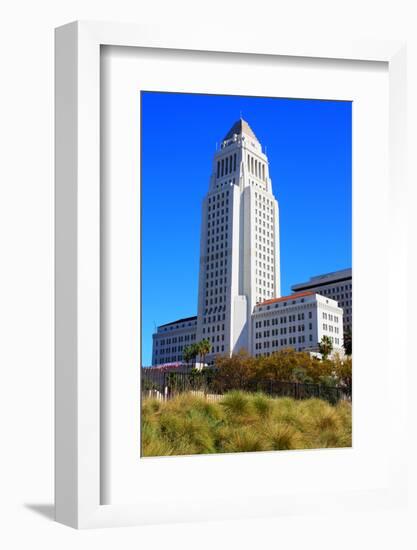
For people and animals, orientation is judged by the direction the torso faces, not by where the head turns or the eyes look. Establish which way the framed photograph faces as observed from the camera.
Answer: facing the viewer and to the right of the viewer
